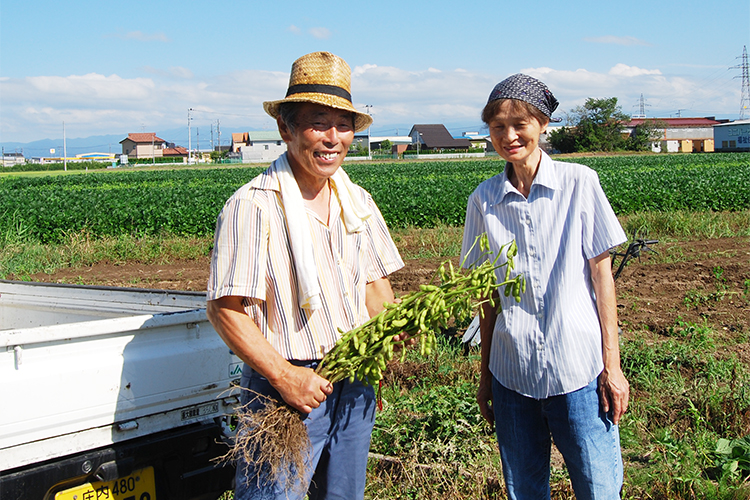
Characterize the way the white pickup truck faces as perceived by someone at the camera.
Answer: facing away from the viewer and to the left of the viewer

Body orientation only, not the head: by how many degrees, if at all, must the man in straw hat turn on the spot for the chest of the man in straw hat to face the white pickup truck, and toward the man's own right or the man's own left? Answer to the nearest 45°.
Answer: approximately 90° to the man's own right

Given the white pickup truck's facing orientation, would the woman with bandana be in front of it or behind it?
behind

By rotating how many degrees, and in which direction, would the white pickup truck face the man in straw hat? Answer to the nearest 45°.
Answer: approximately 180°

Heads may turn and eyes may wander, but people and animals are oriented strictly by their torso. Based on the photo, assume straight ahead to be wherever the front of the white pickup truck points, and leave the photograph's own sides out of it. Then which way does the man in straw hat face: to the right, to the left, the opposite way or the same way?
the opposite way

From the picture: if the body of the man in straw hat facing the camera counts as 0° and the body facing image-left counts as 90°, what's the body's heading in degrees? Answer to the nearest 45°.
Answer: approximately 315°
